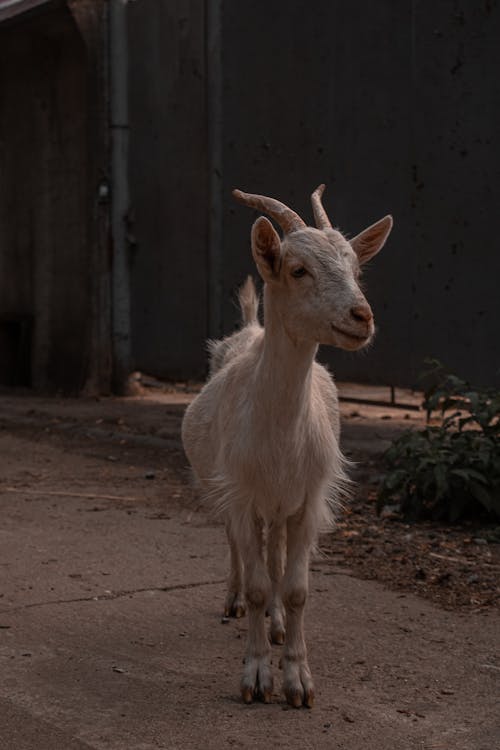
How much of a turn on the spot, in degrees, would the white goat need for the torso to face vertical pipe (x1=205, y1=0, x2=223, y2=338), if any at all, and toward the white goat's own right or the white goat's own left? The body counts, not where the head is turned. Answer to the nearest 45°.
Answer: approximately 180°

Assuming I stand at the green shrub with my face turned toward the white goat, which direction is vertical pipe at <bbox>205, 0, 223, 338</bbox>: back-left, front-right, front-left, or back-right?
back-right

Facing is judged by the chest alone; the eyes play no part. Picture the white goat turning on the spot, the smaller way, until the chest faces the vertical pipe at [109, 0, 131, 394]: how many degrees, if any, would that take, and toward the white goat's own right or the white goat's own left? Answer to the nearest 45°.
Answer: approximately 180°

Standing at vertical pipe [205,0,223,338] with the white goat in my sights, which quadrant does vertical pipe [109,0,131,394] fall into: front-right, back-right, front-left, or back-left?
back-right

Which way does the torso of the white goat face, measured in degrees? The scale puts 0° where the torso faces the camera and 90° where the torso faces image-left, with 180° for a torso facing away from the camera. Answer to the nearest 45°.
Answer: approximately 0°

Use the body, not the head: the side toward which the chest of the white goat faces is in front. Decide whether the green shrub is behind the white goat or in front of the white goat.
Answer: behind
